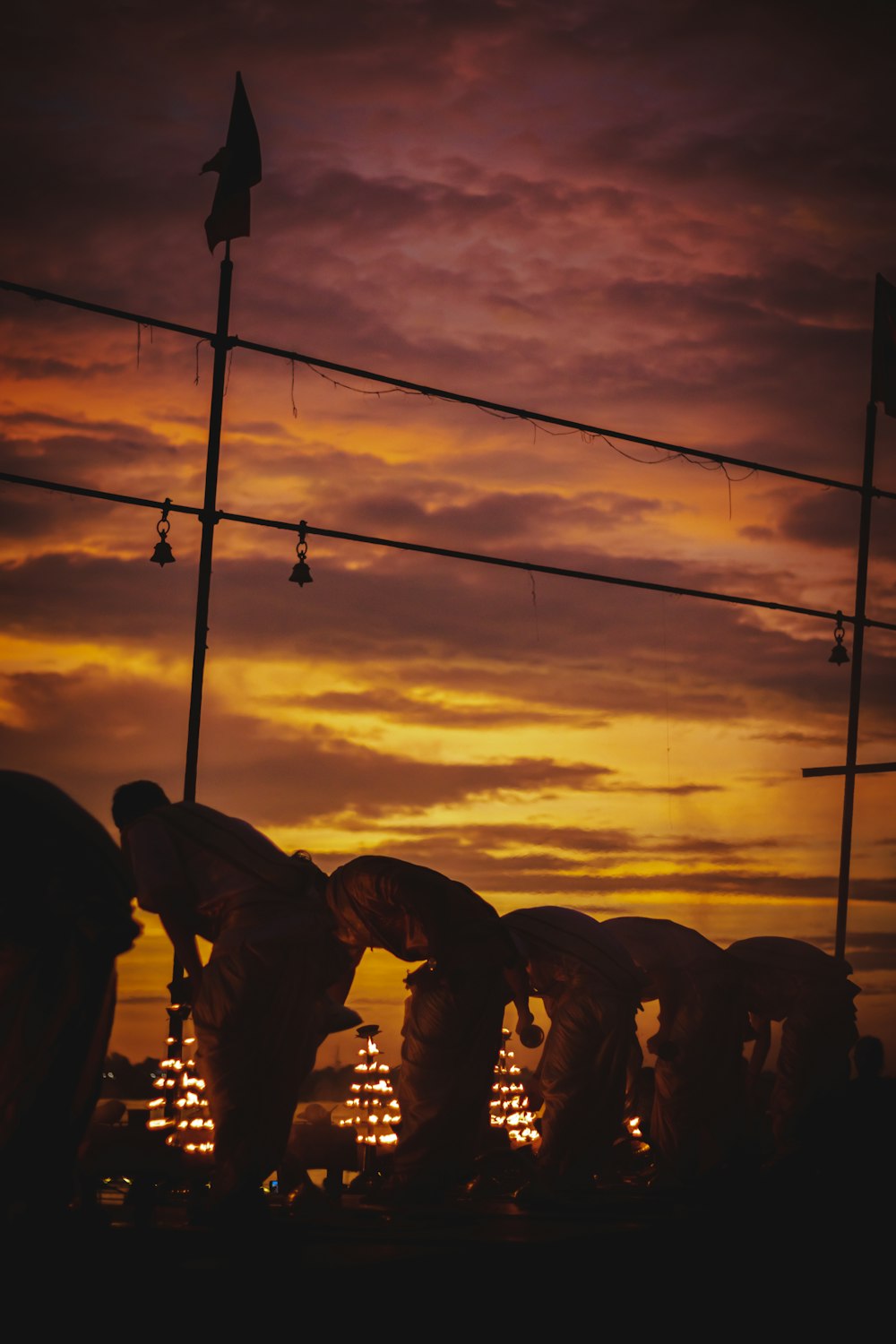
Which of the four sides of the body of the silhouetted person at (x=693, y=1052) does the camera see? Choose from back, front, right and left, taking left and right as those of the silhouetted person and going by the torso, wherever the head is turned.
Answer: left

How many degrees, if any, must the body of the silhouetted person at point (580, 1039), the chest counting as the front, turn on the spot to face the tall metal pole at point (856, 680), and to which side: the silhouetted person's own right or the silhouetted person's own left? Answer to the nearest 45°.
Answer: approximately 90° to the silhouetted person's own right

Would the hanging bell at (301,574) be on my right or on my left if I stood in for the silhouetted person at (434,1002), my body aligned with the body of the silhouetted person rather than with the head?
on my right

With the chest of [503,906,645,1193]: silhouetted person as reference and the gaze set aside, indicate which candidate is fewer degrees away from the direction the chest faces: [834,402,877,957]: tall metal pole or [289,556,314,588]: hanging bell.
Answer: the hanging bell

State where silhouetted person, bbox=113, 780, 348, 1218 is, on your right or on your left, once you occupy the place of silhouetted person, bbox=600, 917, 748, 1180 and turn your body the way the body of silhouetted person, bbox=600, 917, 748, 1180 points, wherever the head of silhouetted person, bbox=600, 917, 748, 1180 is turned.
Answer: on your left

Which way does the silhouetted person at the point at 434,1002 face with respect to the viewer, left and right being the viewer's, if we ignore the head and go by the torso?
facing to the left of the viewer

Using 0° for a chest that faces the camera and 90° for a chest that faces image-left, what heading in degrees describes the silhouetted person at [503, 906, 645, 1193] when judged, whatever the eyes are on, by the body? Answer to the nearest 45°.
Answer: approximately 90°
